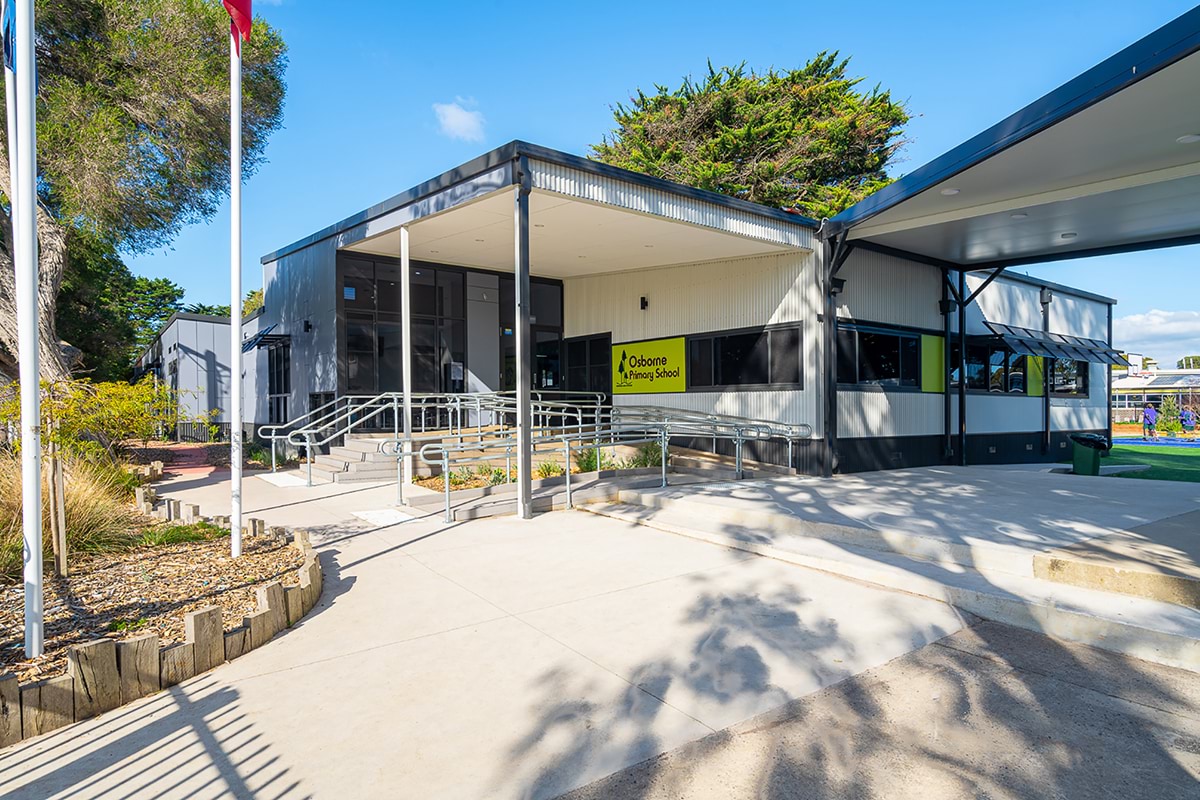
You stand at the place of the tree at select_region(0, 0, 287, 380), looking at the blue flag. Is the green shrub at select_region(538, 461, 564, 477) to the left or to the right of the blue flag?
left

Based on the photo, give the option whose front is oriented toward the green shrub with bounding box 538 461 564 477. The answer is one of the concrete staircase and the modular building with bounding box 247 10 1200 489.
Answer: the modular building

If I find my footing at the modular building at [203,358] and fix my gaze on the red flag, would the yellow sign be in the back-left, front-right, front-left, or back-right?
front-left

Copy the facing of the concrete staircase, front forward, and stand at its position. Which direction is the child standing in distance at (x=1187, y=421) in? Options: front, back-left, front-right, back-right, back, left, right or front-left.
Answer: back-left

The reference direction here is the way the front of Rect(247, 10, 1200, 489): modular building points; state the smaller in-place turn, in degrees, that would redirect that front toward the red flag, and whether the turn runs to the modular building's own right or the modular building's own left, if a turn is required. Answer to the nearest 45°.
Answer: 0° — it already faces it

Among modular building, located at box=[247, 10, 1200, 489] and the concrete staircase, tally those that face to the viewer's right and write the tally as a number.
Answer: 0

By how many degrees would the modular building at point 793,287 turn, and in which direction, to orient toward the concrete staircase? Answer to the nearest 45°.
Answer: approximately 45° to its right

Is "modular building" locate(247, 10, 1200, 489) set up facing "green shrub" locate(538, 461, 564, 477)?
yes

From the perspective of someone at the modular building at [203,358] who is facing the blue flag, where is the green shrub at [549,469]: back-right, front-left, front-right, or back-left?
front-left

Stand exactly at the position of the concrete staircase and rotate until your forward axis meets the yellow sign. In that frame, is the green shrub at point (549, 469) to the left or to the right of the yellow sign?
right

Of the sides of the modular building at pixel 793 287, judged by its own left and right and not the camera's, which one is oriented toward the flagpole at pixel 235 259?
front

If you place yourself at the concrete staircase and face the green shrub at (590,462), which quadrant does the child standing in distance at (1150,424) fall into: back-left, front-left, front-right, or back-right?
front-left

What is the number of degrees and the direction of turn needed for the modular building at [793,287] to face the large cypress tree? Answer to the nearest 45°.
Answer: approximately 135° to its right
